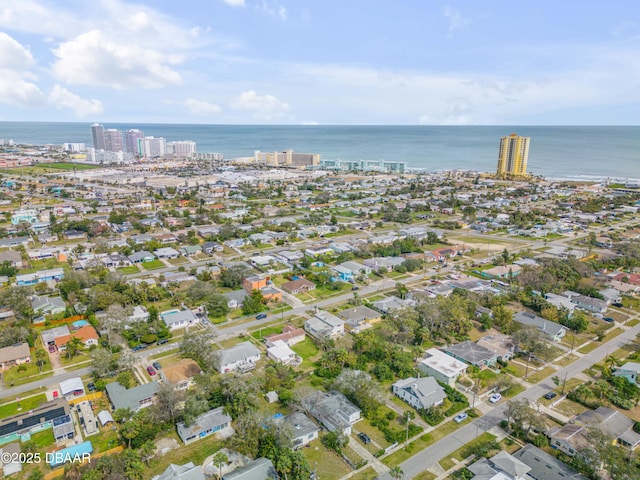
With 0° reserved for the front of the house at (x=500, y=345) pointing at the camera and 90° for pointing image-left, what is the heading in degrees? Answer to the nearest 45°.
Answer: approximately 315°

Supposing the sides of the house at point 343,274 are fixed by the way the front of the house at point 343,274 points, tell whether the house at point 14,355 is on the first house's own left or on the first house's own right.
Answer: on the first house's own right

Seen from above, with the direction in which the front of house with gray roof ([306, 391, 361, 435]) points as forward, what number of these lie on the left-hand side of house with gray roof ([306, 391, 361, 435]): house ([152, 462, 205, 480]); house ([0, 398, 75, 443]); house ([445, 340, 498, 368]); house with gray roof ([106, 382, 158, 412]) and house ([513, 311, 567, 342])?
2

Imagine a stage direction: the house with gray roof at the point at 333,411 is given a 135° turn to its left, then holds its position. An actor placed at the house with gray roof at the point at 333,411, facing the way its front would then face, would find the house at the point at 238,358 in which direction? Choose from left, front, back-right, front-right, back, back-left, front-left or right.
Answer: front-left

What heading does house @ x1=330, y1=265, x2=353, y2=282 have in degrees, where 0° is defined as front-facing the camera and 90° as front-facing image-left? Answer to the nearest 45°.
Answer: approximately 315°

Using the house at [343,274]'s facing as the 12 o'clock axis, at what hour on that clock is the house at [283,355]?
the house at [283,355] is roughly at 2 o'clock from the house at [343,274].
